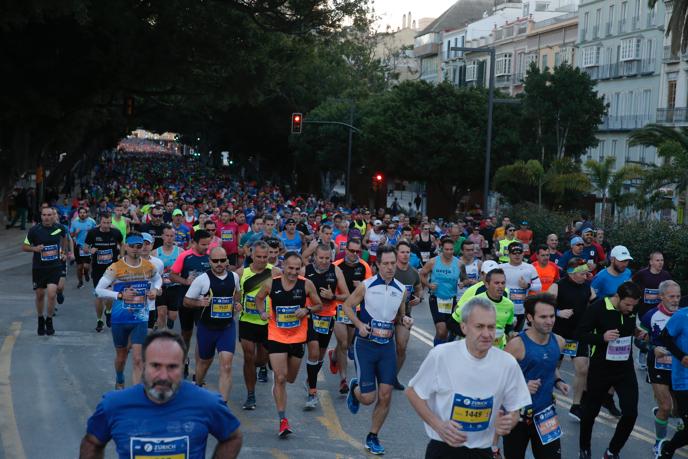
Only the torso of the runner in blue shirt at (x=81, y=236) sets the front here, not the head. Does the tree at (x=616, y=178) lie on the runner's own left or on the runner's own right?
on the runner's own left

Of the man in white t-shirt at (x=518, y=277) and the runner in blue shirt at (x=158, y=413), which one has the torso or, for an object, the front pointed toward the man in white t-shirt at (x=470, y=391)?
the man in white t-shirt at (x=518, y=277)

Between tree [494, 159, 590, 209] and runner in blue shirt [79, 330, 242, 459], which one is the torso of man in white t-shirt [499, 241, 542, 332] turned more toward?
the runner in blue shirt

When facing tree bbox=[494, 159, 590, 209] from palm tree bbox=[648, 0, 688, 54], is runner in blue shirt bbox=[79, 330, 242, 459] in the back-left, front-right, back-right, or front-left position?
back-left

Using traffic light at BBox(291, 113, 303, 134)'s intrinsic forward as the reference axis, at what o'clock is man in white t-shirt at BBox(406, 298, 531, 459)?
The man in white t-shirt is roughly at 12 o'clock from the traffic light.

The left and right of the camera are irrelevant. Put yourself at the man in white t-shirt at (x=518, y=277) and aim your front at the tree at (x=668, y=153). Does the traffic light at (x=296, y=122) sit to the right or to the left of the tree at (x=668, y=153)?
left

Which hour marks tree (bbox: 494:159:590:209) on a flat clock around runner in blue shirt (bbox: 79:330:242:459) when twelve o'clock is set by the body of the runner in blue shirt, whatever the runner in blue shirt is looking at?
The tree is roughly at 7 o'clock from the runner in blue shirt.

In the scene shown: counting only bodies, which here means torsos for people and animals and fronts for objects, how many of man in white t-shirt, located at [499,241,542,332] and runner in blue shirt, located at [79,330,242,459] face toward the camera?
2

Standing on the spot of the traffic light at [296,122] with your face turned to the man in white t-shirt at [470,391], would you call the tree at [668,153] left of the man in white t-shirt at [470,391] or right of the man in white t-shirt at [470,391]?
left
